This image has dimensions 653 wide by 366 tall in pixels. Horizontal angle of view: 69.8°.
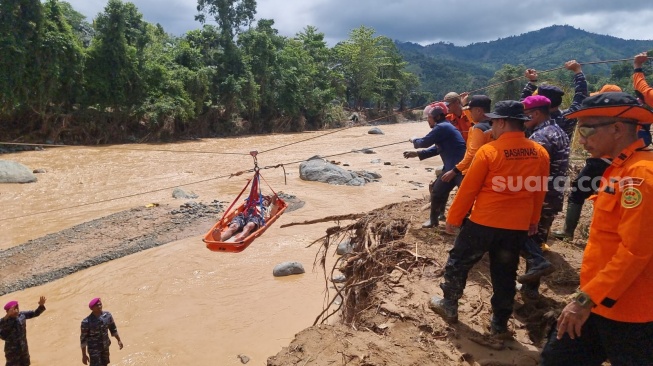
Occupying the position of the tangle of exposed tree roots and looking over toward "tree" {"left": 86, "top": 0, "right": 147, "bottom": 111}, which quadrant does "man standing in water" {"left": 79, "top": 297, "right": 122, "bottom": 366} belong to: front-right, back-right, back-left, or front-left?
front-left

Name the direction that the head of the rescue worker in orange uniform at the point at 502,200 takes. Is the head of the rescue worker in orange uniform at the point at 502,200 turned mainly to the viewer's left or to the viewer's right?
to the viewer's left

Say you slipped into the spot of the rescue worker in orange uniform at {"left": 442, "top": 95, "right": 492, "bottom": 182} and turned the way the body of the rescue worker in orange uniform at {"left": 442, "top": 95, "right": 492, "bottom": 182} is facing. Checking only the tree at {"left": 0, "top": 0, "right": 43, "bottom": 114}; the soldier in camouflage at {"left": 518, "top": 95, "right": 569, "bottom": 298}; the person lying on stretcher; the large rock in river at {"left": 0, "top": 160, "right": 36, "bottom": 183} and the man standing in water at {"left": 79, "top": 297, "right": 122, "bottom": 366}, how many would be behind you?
1

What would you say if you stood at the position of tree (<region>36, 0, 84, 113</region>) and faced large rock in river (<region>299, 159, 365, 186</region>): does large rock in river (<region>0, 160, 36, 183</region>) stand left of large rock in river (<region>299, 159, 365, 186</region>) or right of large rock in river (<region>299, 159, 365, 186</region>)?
right

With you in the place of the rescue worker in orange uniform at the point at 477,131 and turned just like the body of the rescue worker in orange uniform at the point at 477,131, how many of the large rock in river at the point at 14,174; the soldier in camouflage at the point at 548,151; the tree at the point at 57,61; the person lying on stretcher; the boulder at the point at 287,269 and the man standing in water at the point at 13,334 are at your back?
1

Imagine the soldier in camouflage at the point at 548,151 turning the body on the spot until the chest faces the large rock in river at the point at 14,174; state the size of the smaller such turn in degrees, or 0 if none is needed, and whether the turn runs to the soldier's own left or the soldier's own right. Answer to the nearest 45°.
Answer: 0° — they already face it

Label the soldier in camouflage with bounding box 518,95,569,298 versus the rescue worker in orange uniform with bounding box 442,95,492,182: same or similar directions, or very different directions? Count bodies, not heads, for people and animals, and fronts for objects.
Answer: same or similar directions

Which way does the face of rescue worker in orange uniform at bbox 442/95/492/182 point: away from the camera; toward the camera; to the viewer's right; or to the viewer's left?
to the viewer's left

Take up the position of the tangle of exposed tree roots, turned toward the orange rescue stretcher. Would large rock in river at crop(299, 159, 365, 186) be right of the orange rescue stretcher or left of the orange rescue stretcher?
right

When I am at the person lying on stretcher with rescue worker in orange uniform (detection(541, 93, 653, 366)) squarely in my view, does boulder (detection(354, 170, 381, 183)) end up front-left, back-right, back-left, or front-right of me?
back-left

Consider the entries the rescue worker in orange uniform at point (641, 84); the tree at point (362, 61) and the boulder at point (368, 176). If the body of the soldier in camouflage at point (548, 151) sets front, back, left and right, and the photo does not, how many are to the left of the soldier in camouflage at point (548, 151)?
0

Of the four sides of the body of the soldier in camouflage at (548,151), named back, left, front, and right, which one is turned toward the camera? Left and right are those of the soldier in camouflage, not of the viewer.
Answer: left

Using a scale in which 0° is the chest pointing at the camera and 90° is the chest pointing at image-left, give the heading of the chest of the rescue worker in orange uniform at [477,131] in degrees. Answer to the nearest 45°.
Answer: approximately 90°

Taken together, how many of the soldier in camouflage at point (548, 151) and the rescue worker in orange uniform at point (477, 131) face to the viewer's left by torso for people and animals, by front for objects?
2
